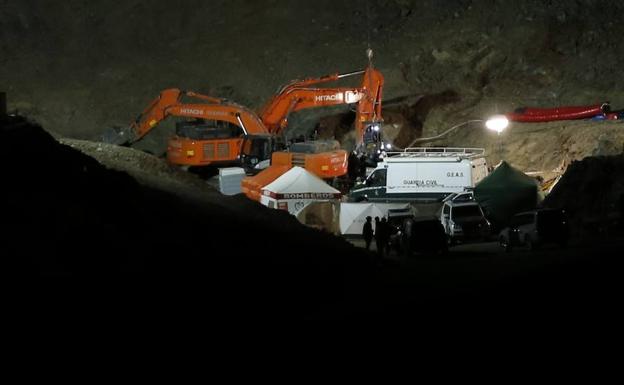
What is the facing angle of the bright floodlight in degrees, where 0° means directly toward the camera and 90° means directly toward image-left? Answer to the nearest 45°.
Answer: approximately 0°

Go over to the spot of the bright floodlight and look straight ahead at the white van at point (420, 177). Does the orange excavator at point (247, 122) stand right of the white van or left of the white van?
right

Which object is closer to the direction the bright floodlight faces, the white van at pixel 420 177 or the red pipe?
the white van

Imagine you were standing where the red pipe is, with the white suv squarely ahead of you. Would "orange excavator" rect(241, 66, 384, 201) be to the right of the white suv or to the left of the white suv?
right

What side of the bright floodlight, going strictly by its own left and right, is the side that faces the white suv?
front

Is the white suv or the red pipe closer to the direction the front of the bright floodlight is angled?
the white suv

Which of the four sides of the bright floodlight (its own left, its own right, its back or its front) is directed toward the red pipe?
left

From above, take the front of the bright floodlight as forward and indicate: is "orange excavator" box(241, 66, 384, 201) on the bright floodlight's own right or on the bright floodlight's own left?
on the bright floodlight's own right

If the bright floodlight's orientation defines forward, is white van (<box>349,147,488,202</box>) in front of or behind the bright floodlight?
in front

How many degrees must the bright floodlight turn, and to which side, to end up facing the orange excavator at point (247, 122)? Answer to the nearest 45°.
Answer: approximately 90° to its right
